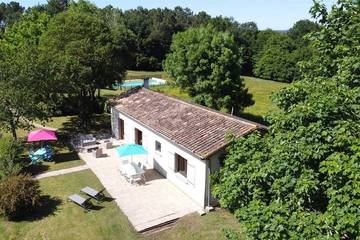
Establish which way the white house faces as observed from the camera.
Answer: facing the viewer and to the left of the viewer

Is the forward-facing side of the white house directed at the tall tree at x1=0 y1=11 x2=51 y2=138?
no

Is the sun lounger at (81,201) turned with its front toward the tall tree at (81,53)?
no

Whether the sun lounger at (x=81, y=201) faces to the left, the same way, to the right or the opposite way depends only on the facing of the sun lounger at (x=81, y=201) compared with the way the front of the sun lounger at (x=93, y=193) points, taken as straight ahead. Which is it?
the same way

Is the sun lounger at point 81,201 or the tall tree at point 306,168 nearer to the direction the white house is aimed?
the sun lounger

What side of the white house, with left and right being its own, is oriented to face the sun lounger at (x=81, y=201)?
front

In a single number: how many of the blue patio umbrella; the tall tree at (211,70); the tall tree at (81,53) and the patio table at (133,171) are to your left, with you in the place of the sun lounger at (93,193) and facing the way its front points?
0
